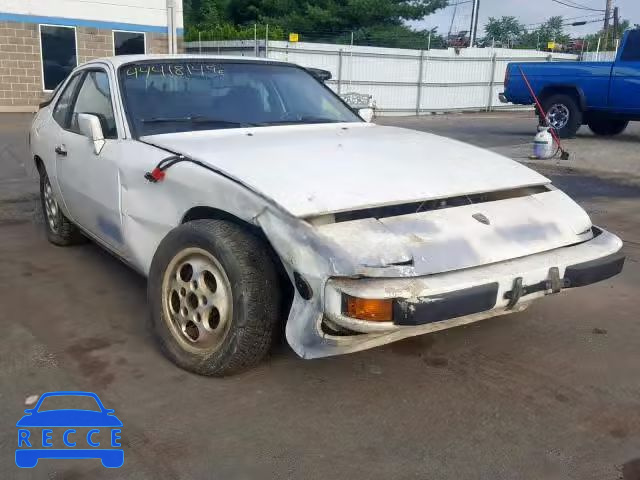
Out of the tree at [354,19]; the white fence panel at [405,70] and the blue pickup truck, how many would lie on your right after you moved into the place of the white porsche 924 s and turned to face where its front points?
0

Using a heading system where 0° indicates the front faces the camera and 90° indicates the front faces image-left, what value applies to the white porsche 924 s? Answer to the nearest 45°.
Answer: approximately 315°

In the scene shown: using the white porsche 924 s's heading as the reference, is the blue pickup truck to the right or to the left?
on its left

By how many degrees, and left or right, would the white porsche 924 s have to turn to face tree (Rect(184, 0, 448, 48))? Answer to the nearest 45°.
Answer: approximately 135° to its left

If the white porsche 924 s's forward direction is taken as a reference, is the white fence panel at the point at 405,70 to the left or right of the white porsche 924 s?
on its left
